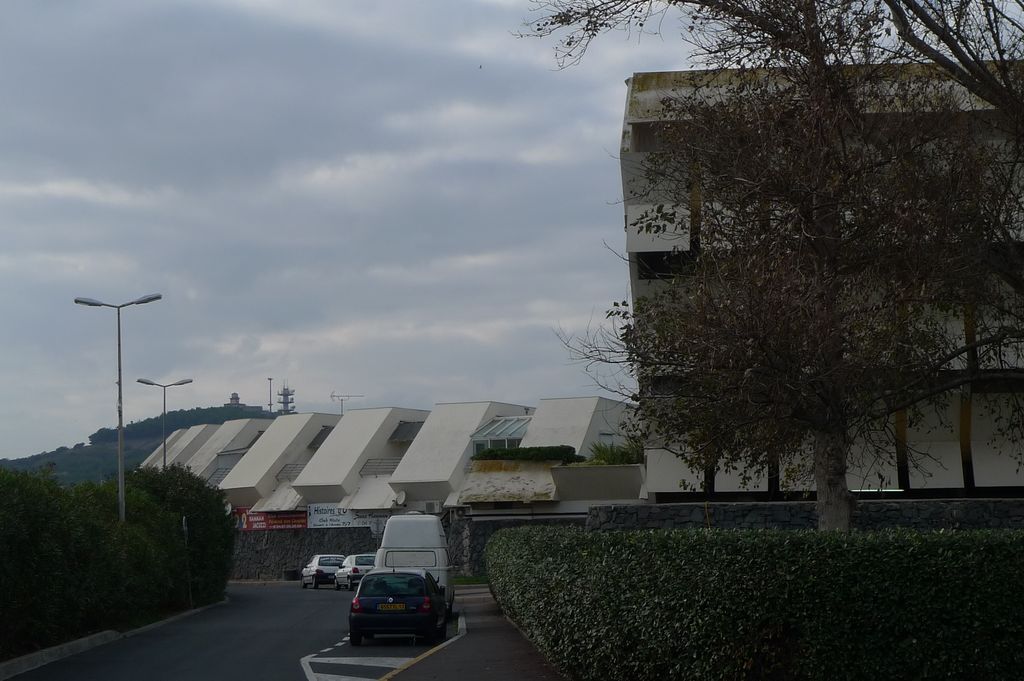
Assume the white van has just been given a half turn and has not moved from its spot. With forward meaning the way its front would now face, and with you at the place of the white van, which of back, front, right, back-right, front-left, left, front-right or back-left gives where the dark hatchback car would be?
front

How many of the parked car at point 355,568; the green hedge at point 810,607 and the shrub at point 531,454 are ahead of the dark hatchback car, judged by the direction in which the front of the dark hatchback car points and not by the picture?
2

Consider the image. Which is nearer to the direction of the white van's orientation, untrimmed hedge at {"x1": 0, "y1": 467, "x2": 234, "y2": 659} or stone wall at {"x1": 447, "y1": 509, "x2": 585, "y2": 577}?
the stone wall

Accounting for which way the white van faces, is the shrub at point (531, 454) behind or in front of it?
in front

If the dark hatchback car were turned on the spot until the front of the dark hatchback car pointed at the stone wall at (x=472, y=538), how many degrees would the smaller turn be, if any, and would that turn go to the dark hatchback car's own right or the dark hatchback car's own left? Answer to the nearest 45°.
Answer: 0° — it already faces it

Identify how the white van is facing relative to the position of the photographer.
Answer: facing away from the viewer

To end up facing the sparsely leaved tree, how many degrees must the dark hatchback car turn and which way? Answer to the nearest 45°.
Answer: approximately 135° to its right

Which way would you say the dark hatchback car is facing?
away from the camera

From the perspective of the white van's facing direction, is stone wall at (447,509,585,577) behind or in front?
in front

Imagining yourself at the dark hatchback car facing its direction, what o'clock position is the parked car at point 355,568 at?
The parked car is roughly at 12 o'clock from the dark hatchback car.

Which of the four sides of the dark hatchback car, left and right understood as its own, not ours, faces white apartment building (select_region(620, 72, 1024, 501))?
right

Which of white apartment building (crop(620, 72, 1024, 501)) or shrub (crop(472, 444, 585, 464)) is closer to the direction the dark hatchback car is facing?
the shrub

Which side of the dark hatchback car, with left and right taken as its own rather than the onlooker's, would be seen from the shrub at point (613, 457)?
front

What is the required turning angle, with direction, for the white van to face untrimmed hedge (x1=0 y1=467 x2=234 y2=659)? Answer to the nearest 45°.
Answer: approximately 90° to its left
